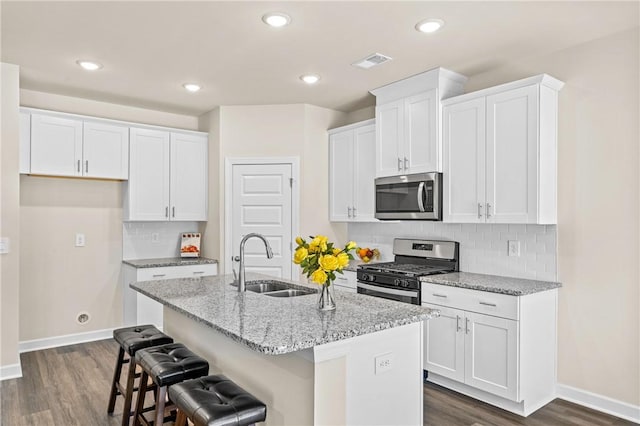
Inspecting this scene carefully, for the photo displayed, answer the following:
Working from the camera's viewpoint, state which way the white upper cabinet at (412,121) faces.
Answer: facing the viewer and to the left of the viewer

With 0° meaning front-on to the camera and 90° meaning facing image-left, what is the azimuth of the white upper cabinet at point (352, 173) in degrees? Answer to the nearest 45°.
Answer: approximately 45°

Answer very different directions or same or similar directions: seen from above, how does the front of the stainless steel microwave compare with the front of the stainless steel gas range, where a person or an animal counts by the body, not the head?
same or similar directions

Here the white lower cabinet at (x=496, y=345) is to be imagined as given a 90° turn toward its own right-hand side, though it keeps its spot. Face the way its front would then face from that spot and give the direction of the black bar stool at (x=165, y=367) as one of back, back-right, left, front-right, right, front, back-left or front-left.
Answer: left

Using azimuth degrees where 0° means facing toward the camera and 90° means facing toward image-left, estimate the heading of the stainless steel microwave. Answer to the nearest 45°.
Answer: approximately 45°

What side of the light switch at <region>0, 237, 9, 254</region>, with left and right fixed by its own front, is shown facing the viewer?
front

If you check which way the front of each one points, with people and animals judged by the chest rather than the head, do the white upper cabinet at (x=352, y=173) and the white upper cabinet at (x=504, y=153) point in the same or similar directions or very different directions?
same or similar directions

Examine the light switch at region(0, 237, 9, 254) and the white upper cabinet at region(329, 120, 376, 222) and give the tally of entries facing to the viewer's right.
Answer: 0

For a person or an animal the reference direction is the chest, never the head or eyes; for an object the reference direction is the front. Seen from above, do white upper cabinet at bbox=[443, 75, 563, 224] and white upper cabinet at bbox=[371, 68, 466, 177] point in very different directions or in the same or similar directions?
same or similar directions

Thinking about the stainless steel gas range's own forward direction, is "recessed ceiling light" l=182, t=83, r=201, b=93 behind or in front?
in front

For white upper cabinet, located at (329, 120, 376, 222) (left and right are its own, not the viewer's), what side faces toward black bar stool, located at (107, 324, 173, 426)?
front

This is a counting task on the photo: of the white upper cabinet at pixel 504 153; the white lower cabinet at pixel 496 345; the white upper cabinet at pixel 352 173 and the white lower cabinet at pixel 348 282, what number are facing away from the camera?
0

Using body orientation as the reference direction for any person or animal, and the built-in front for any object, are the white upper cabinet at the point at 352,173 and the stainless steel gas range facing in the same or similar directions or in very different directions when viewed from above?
same or similar directions

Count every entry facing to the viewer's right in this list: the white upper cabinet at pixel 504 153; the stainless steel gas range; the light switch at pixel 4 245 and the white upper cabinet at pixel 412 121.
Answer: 0

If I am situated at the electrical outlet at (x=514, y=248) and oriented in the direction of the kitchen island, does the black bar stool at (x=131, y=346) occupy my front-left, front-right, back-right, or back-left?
front-right

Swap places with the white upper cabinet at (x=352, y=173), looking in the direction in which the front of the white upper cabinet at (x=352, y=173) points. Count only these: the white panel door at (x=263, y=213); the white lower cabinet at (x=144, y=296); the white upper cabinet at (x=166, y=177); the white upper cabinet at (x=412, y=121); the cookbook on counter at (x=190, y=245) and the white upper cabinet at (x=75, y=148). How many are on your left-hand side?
1

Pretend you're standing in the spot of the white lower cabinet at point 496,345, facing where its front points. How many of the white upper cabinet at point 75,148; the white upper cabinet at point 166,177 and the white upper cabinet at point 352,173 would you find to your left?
0

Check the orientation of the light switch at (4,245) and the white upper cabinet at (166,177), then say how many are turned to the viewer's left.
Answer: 0
